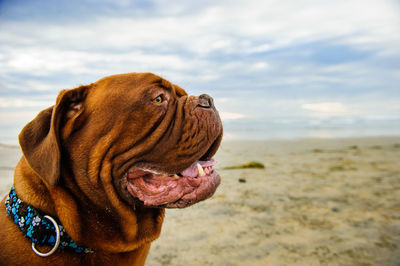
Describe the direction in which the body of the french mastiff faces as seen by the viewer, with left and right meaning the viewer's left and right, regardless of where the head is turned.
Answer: facing to the right of the viewer
